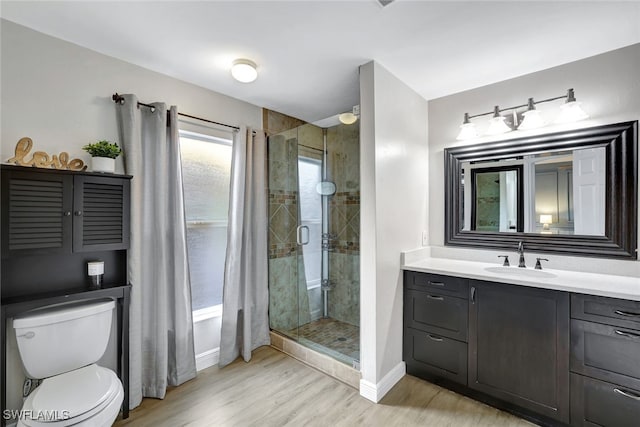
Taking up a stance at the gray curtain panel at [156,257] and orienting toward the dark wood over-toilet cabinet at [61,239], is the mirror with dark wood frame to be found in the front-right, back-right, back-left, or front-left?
back-left

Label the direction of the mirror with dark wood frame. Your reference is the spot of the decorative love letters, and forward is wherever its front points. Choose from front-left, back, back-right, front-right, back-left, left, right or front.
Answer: front-left

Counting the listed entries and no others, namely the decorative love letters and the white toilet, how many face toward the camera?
2

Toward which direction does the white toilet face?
toward the camera

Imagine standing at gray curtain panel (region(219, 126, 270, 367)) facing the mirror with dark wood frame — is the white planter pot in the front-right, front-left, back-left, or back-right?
back-right

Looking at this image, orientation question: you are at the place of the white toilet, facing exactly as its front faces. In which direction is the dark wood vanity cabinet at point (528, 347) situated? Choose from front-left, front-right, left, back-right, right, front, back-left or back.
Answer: front-left

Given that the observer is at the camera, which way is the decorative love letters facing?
facing the viewer

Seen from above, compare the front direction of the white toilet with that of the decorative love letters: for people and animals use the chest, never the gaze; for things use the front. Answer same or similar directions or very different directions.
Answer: same or similar directions
